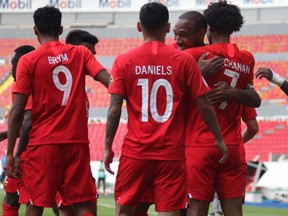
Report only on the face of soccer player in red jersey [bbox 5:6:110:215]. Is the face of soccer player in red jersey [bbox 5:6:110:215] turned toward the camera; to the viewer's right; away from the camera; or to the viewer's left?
away from the camera

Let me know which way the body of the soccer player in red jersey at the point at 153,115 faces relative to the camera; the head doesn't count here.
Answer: away from the camera

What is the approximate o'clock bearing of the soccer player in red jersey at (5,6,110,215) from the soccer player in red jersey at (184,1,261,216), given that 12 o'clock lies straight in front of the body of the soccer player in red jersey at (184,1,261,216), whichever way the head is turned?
the soccer player in red jersey at (5,6,110,215) is roughly at 10 o'clock from the soccer player in red jersey at (184,1,261,216).

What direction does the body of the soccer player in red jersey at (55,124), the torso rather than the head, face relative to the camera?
away from the camera

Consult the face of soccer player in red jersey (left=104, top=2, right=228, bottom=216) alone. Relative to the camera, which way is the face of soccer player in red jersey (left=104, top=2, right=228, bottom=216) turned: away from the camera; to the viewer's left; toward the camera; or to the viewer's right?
away from the camera

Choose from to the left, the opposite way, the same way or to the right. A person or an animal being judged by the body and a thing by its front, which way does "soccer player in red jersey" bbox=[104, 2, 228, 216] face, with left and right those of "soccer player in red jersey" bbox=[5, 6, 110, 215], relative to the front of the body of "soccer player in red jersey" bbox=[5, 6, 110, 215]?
the same way

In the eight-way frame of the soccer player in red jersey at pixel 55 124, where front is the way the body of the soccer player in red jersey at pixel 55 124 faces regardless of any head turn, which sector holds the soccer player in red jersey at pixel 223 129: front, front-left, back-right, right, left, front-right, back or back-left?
right

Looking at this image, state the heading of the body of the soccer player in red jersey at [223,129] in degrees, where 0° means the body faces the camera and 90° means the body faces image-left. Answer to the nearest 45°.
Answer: approximately 135°

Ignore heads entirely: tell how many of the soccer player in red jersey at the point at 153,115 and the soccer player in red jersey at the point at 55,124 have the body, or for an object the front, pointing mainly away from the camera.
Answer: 2

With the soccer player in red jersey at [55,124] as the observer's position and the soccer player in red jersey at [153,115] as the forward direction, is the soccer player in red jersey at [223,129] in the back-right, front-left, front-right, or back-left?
front-left

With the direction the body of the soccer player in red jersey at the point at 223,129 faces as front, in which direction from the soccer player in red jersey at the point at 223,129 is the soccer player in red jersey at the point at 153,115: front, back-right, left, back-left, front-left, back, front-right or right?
left
